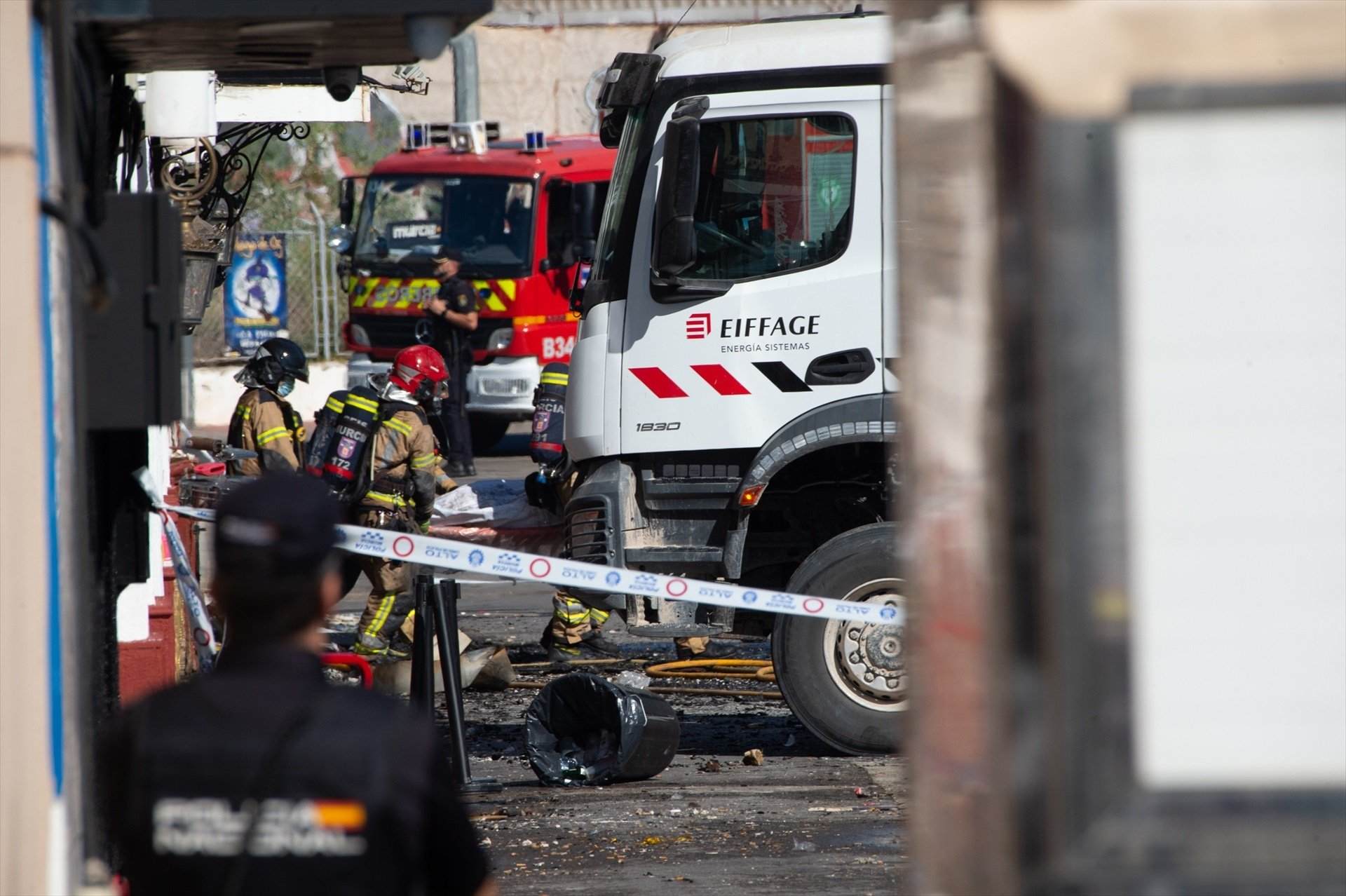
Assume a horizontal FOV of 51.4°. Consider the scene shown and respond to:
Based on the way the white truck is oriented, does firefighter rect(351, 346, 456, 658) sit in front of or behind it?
in front

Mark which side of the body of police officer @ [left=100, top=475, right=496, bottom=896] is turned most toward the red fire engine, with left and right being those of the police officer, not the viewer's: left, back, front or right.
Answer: front

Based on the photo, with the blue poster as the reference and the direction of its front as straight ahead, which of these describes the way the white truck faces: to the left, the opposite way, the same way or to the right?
to the right

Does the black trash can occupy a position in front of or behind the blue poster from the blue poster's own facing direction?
in front

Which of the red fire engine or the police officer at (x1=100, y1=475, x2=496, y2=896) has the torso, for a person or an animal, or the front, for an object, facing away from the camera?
the police officer

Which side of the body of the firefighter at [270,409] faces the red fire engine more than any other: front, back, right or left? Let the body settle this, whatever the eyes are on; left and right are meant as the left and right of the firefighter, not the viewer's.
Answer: left

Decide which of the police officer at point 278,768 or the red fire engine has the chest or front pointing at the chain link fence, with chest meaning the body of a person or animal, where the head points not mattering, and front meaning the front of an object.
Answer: the police officer

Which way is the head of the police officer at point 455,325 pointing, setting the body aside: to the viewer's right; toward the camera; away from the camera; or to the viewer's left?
to the viewer's left

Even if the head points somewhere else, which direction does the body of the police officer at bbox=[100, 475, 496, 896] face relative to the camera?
away from the camera

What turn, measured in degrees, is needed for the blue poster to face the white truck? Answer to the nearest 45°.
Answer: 0° — it already faces it

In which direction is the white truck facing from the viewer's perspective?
to the viewer's left

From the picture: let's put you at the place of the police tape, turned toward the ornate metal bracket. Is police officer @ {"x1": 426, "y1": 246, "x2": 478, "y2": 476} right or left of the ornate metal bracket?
right
